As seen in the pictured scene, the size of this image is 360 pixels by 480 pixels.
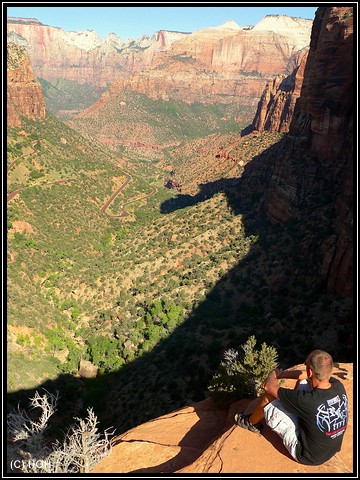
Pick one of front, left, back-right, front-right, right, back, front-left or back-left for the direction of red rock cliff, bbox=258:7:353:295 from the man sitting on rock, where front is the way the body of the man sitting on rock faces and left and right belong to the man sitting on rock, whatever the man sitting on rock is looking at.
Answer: front-right

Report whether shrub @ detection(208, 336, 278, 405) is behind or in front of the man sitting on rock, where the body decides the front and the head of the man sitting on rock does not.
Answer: in front

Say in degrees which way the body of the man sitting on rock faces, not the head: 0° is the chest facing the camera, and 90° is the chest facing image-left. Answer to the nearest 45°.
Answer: approximately 135°
